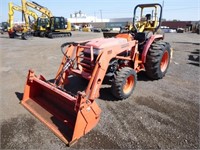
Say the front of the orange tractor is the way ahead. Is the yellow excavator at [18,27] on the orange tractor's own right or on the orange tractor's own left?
on the orange tractor's own right

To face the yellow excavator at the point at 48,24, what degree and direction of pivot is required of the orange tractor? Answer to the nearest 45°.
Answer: approximately 135° to its right

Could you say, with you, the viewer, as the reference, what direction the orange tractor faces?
facing the viewer and to the left of the viewer
